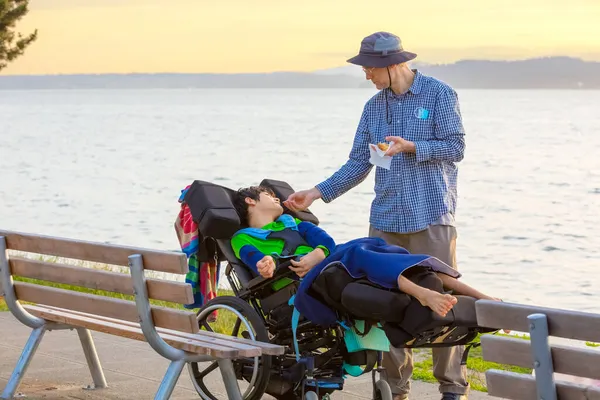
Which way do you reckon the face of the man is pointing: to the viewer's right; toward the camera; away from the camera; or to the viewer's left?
to the viewer's left

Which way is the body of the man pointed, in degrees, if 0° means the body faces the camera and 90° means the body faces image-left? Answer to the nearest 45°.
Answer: approximately 45°

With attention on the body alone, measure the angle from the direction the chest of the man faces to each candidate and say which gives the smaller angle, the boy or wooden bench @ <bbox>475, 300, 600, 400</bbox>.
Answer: the boy

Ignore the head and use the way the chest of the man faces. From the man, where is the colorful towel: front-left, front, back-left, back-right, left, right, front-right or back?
front-right
